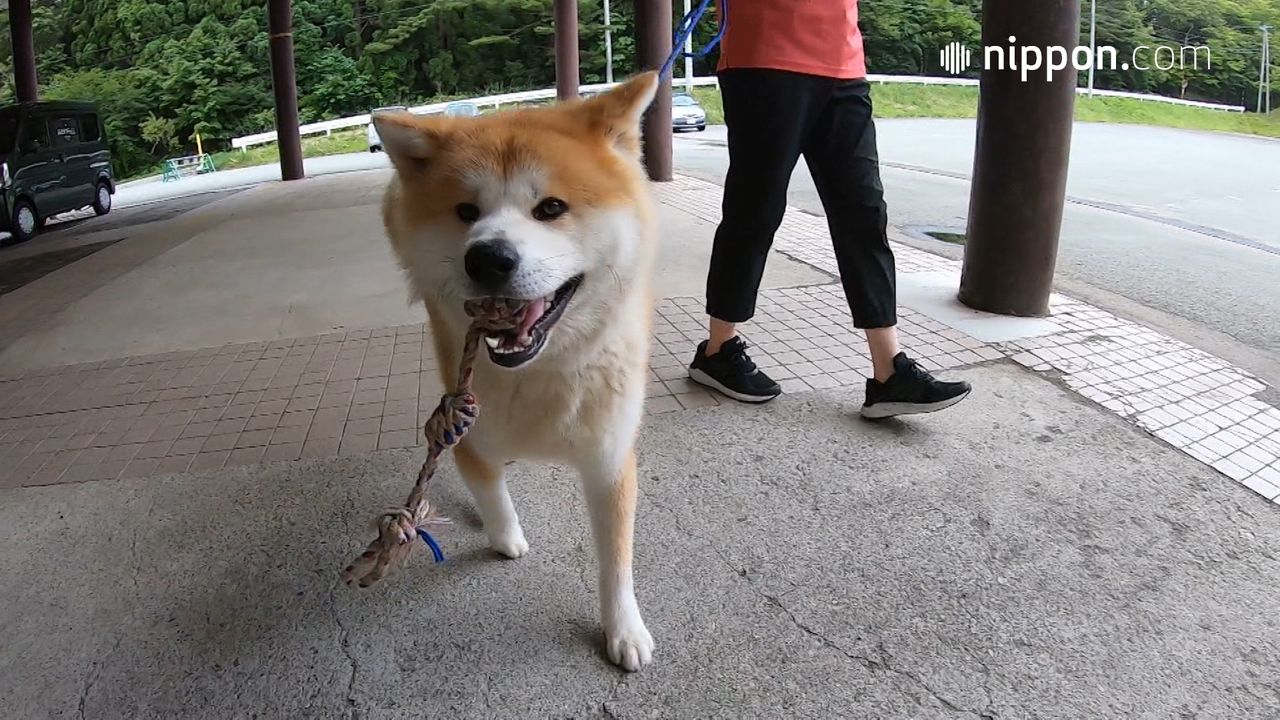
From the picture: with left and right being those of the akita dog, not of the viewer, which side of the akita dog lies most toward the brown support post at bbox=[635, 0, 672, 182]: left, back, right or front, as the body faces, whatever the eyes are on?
back

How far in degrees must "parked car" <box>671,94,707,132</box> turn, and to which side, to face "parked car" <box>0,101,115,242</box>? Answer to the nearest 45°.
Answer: approximately 90° to its right

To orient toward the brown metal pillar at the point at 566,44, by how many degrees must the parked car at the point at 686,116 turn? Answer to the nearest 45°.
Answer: approximately 45° to its right

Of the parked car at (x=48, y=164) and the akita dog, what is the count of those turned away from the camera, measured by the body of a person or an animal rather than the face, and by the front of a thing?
0

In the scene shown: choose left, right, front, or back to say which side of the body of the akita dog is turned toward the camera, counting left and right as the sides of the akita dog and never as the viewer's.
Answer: front

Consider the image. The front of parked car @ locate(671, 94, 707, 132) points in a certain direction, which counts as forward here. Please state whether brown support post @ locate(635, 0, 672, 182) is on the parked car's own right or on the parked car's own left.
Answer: on the parked car's own right

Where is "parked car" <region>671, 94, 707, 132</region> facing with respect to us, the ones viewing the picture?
facing the viewer and to the right of the viewer
